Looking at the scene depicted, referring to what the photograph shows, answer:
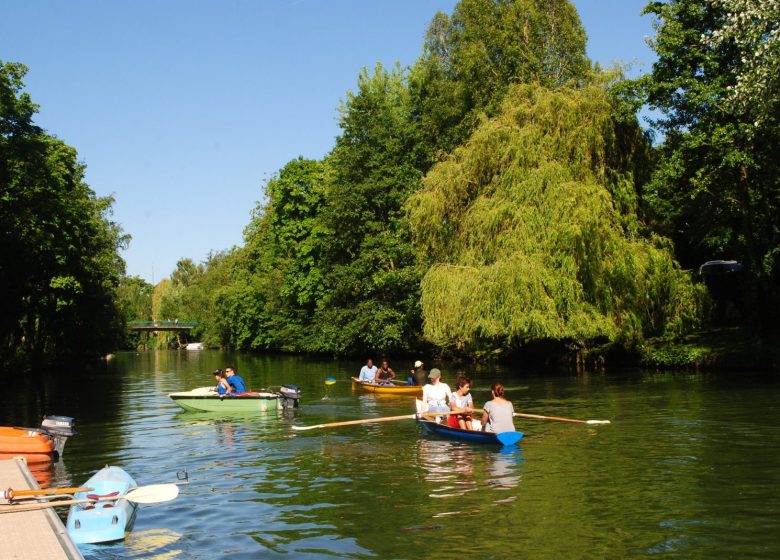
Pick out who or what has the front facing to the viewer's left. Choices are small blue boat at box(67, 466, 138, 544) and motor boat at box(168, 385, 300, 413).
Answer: the motor boat

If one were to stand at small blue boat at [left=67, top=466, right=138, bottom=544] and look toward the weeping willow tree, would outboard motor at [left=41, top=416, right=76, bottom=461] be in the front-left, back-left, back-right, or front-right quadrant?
front-left

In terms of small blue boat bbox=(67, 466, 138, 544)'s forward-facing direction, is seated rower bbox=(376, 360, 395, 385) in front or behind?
in front

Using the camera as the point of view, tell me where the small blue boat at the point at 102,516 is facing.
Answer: facing away from the viewer

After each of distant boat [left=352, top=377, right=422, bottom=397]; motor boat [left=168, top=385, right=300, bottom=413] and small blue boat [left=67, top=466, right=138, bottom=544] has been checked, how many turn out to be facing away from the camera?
1

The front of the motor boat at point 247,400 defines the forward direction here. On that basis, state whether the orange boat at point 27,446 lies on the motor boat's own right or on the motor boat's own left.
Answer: on the motor boat's own left

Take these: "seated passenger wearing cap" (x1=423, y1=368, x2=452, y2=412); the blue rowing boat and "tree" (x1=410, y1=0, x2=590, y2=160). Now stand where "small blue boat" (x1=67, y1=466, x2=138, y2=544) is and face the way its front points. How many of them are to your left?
0

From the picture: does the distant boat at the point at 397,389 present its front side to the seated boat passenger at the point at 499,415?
no

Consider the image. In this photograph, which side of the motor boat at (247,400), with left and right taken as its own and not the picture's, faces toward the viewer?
left

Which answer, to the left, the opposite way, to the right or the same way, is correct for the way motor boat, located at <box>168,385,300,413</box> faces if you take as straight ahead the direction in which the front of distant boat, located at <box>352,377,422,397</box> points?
the same way

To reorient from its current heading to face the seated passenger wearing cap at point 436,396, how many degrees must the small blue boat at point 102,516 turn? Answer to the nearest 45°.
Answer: approximately 45° to its right

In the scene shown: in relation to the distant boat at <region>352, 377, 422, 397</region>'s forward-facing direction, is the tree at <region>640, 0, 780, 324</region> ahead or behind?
behind

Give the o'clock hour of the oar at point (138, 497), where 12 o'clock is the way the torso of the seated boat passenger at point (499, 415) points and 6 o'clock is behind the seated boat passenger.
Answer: The oar is roughly at 9 o'clock from the seated boat passenger.

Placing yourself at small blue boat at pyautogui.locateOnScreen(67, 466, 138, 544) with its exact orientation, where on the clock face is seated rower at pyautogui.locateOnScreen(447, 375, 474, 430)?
The seated rower is roughly at 2 o'clock from the small blue boat.

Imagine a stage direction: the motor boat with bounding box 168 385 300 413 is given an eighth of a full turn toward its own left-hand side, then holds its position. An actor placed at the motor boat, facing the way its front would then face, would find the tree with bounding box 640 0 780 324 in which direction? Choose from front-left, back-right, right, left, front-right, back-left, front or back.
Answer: back-left

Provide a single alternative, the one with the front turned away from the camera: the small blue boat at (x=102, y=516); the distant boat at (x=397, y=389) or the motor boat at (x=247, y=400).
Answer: the small blue boat

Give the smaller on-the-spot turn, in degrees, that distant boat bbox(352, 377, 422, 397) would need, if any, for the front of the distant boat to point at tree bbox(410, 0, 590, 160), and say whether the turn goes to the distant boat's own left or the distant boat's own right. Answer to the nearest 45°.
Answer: approximately 135° to the distant boat's own right

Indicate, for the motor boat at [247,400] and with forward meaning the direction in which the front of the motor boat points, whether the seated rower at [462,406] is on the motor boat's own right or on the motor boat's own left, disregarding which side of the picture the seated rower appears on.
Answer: on the motor boat's own left

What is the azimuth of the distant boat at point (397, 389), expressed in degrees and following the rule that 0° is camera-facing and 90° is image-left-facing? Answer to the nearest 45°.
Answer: approximately 90°
